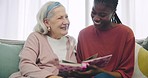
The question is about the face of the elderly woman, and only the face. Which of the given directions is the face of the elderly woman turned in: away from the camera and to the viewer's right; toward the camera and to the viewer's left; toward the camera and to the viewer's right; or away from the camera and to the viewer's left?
toward the camera and to the viewer's right

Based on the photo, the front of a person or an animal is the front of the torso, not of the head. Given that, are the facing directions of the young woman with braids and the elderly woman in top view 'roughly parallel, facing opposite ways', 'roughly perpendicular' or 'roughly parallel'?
roughly perpendicular

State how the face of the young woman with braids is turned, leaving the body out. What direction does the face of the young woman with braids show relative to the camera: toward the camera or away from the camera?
toward the camera

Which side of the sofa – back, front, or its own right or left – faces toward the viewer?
front

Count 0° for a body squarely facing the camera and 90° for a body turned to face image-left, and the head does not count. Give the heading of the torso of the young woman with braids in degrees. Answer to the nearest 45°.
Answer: approximately 45°

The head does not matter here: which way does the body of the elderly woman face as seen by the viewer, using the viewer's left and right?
facing the viewer and to the right of the viewer
